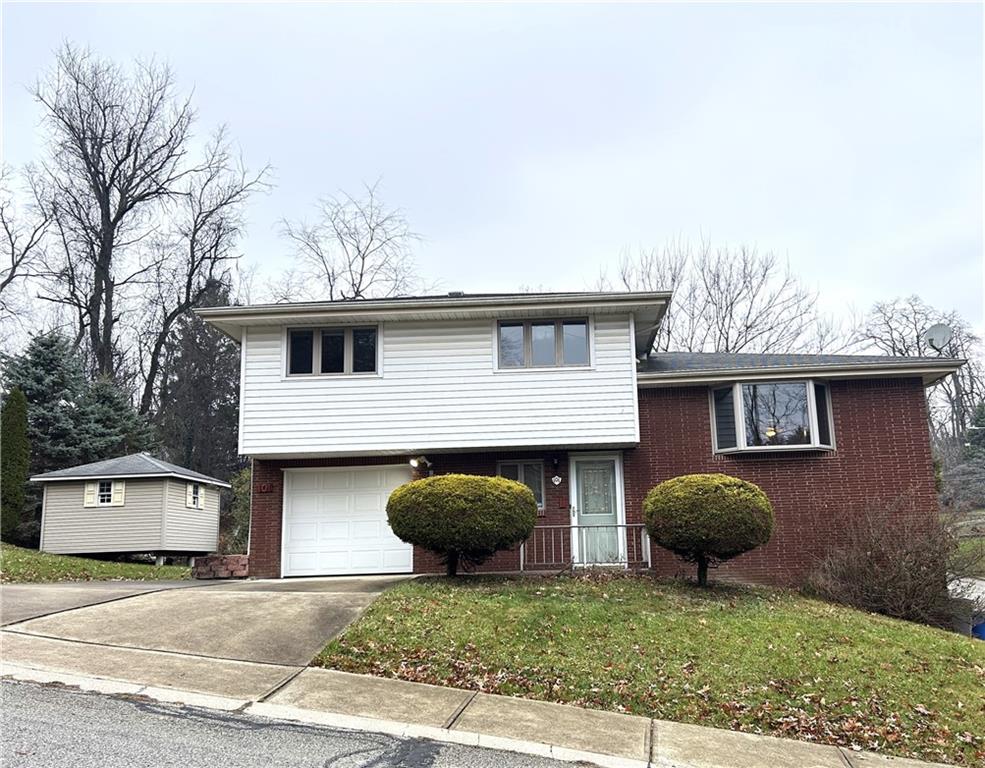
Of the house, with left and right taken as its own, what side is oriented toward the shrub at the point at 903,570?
left

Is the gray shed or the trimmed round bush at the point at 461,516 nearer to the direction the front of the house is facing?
the trimmed round bush

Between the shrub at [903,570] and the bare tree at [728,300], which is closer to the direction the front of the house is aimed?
the shrub

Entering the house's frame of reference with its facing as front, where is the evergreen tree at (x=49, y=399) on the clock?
The evergreen tree is roughly at 4 o'clock from the house.

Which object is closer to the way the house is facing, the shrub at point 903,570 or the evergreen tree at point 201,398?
the shrub

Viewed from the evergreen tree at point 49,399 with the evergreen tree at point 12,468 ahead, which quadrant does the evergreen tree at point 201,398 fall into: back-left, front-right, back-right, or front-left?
back-left

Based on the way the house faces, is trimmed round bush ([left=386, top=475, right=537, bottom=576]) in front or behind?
in front

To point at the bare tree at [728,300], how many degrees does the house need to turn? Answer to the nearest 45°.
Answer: approximately 180°

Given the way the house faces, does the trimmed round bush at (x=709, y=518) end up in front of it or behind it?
in front

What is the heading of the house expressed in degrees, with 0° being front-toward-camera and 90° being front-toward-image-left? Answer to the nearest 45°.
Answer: approximately 0°
